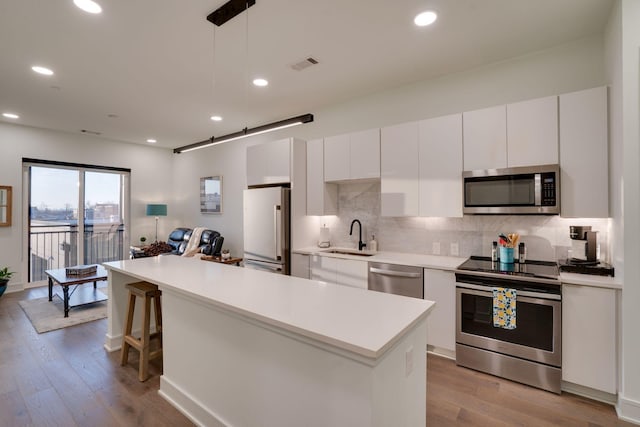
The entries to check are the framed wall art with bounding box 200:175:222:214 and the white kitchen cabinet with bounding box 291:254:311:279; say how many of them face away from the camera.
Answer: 0

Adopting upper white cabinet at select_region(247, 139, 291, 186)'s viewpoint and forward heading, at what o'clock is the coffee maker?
The coffee maker is roughly at 9 o'clock from the upper white cabinet.

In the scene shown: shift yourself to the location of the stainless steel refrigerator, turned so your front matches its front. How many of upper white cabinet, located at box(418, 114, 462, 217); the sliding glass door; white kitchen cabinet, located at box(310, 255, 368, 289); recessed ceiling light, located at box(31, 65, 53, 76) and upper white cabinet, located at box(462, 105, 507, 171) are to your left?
3

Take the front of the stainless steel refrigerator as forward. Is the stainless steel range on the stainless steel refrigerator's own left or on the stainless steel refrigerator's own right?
on the stainless steel refrigerator's own left

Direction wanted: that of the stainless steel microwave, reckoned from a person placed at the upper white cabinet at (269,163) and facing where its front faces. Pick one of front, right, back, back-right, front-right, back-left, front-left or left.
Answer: left

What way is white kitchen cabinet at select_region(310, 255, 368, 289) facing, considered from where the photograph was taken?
facing the viewer and to the left of the viewer

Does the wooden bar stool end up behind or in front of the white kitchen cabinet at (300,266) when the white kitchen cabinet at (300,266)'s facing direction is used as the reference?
in front

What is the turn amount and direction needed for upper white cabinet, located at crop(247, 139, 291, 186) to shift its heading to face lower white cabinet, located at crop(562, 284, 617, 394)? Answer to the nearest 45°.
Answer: approximately 90° to its left

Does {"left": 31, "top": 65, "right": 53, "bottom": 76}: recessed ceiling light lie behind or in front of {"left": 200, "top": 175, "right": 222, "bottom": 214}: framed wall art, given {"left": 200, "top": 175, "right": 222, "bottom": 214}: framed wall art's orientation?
in front

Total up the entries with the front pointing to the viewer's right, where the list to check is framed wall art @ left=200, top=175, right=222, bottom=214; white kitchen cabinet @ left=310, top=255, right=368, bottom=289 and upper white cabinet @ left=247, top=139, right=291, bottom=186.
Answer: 0

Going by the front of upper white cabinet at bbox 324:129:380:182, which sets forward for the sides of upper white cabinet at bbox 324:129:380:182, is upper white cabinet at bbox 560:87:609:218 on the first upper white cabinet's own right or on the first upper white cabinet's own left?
on the first upper white cabinet's own left
